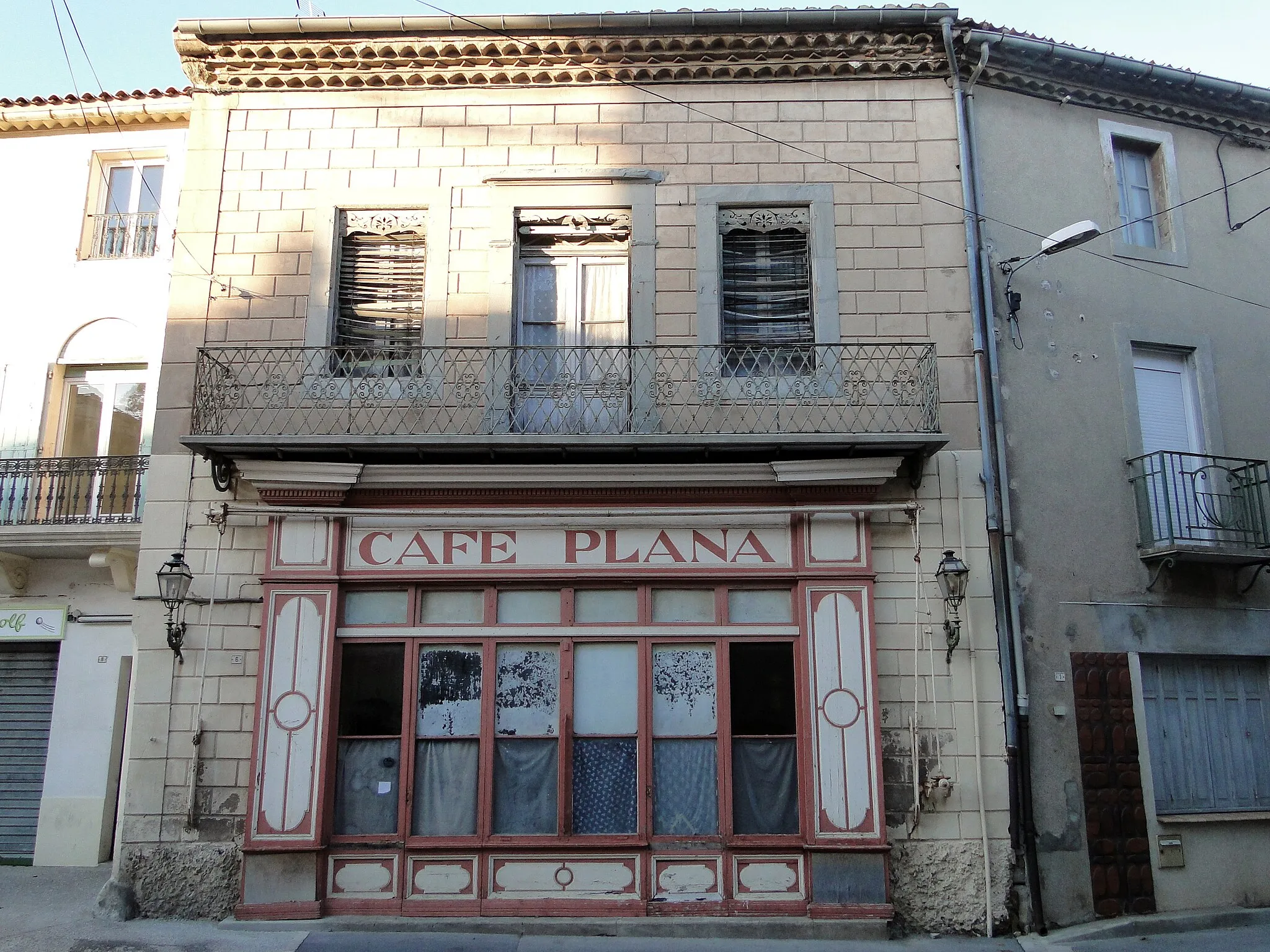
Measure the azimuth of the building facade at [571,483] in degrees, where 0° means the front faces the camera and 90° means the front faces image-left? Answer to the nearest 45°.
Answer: approximately 0°

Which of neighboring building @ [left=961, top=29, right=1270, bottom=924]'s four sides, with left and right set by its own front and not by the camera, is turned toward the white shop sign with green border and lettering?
right

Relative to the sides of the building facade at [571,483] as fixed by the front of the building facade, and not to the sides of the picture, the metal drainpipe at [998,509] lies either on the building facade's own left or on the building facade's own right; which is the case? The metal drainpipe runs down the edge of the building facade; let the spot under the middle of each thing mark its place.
on the building facade's own left

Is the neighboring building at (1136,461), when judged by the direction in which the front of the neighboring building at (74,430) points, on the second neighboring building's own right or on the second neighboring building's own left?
on the second neighboring building's own left

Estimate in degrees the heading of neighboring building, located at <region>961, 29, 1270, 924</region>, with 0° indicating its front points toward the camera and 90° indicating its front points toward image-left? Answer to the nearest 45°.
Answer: approximately 0°

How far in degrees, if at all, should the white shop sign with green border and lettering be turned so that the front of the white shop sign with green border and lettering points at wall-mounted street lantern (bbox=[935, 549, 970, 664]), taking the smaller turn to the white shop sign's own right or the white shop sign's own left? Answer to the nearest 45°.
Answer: approximately 45° to the white shop sign's own left

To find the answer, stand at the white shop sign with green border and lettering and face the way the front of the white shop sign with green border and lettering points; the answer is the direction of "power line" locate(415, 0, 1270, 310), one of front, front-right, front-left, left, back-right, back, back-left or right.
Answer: front-left

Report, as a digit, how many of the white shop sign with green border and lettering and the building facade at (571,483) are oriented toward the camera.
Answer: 2

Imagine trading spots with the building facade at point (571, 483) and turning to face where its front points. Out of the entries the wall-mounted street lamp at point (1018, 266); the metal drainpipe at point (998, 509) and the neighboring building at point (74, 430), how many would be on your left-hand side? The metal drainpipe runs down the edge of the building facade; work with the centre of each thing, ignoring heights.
2
